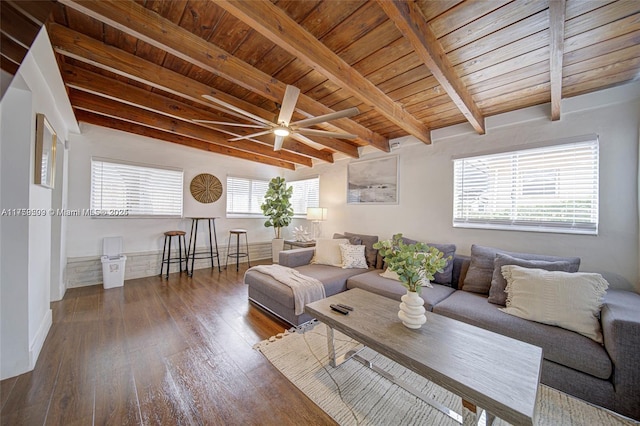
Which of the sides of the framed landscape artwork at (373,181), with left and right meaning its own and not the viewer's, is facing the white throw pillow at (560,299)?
left

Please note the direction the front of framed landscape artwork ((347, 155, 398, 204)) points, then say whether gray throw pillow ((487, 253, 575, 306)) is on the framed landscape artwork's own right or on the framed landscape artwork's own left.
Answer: on the framed landscape artwork's own left

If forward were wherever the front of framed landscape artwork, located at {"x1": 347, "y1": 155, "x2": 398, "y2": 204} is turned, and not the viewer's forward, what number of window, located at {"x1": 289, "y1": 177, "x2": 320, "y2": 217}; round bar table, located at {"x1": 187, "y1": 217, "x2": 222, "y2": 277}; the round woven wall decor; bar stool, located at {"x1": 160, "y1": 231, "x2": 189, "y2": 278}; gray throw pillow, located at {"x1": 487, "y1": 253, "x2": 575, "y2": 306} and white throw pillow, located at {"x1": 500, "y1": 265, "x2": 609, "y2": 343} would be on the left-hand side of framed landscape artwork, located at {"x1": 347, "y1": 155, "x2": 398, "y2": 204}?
2

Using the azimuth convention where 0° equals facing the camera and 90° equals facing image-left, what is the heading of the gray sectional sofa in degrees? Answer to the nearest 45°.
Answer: approximately 45°

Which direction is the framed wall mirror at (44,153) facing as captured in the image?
to the viewer's right

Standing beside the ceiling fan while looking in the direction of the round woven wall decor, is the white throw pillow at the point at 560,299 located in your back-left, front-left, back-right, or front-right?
back-right

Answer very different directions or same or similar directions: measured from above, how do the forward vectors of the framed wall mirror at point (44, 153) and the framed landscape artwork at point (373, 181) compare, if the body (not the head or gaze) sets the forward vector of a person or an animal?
very different directions
